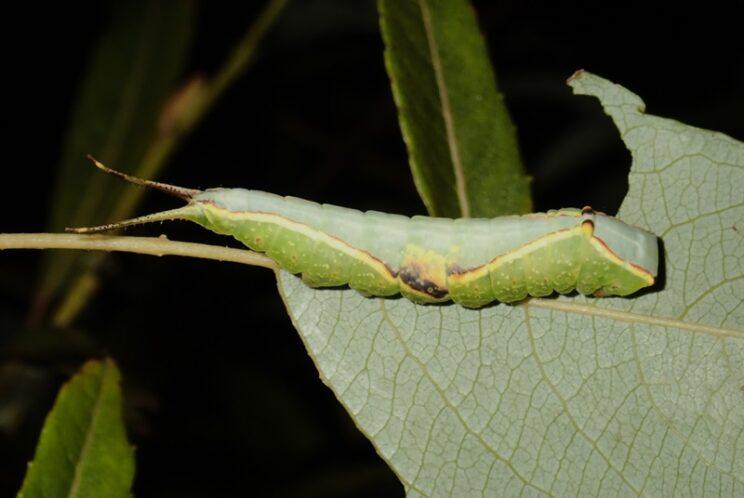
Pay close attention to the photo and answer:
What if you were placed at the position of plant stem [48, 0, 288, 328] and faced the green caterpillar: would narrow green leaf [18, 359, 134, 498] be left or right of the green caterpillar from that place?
right

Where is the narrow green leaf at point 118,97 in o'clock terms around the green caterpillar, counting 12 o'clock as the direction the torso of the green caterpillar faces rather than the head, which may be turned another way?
The narrow green leaf is roughly at 8 o'clock from the green caterpillar.

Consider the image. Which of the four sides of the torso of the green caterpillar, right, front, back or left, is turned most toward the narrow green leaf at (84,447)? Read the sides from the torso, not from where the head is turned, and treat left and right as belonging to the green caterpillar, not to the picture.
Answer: back

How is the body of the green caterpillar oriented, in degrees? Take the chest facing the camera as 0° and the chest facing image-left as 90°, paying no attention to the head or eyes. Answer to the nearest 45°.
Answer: approximately 270°

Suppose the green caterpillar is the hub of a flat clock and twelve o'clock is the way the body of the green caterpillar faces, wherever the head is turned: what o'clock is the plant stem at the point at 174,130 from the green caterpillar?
The plant stem is roughly at 8 o'clock from the green caterpillar.
